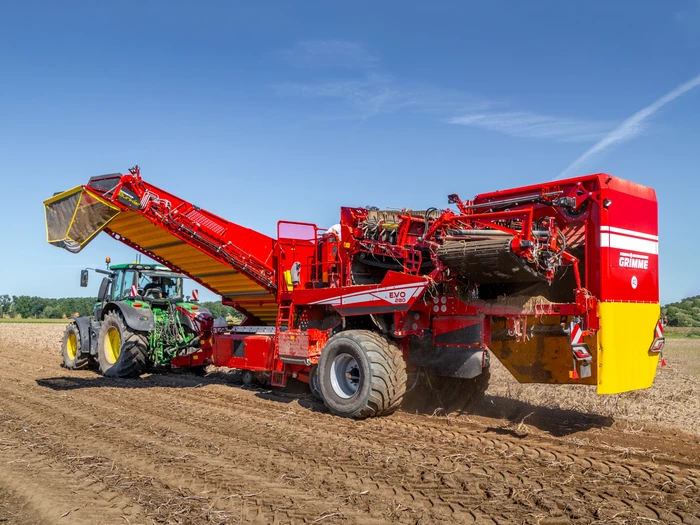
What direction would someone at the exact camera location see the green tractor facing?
facing away from the viewer and to the left of the viewer
